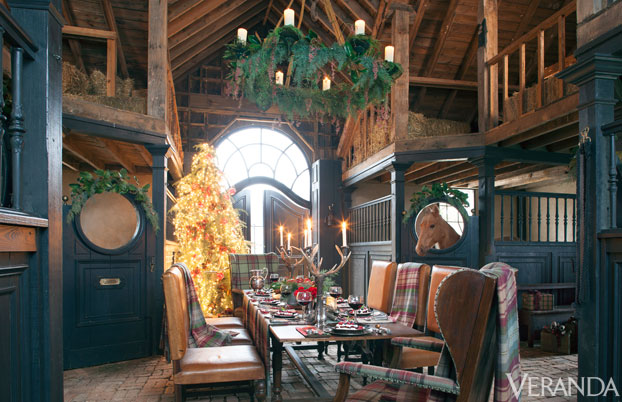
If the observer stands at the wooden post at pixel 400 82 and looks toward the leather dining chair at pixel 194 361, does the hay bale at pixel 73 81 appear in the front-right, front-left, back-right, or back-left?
front-right

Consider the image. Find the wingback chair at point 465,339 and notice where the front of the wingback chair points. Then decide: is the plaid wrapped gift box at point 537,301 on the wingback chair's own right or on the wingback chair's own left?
on the wingback chair's own right

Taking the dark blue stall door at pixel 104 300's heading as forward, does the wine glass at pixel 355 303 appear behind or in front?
in front

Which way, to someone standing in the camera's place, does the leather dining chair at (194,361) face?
facing to the right of the viewer

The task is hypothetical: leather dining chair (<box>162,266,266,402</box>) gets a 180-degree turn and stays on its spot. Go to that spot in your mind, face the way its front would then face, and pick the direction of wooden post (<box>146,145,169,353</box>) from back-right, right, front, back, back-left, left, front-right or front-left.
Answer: right

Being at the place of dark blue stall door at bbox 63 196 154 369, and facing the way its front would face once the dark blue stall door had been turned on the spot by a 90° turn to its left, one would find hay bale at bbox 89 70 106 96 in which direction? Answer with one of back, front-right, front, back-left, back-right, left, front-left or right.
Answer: front-left

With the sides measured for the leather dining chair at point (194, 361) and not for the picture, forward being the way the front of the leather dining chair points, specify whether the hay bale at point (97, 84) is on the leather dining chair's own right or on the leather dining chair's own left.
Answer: on the leather dining chair's own left

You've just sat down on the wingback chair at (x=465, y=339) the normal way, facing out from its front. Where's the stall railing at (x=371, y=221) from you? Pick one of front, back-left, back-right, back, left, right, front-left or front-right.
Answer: front-right

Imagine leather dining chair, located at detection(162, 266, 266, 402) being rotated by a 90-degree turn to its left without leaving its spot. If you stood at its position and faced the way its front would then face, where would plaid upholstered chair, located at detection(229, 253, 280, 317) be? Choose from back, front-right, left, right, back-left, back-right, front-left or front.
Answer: front

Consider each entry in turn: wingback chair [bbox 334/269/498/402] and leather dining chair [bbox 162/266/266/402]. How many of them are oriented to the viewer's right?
1

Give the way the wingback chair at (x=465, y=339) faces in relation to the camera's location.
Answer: facing away from the viewer and to the left of the viewer

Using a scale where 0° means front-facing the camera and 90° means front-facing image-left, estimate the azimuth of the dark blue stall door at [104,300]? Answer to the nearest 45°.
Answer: approximately 315°
